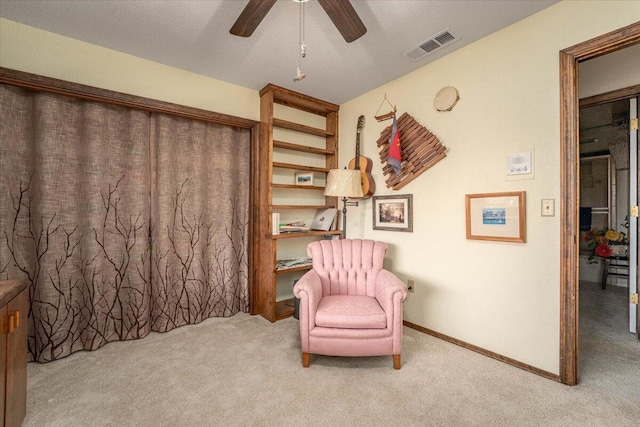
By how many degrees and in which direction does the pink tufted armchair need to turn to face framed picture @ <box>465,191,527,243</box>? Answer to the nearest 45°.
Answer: approximately 90° to its left

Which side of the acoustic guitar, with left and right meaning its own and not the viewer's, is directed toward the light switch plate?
left

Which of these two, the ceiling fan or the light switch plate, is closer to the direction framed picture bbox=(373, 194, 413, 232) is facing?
the ceiling fan

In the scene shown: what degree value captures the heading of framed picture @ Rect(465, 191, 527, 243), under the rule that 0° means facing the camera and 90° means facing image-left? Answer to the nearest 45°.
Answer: approximately 45°

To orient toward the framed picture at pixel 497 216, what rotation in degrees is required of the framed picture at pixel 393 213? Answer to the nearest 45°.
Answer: approximately 90° to its left

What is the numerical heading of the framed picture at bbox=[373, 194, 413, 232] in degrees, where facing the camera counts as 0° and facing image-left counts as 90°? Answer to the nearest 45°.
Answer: approximately 45°

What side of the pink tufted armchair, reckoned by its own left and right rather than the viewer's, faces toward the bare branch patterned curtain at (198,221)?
right

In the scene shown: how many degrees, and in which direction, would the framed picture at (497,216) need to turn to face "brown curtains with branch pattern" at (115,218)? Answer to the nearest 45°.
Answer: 0° — it already faces it

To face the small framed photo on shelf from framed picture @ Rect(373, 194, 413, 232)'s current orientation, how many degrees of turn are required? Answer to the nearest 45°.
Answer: approximately 45° to its right

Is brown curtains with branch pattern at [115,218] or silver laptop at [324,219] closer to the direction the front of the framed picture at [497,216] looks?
the brown curtains with branch pattern

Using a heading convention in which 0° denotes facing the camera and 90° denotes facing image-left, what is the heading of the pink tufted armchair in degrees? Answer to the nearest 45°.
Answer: approximately 0°
